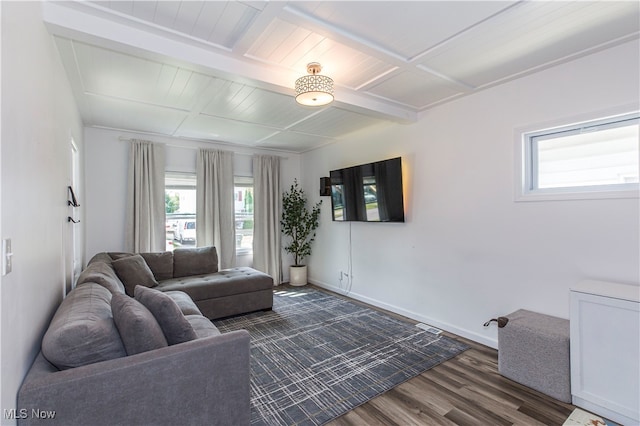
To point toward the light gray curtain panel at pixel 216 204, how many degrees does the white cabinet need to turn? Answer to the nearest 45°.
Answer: approximately 45° to its right

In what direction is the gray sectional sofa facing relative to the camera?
to the viewer's right

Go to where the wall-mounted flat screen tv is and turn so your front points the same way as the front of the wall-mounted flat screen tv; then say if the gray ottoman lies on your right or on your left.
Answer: on your left

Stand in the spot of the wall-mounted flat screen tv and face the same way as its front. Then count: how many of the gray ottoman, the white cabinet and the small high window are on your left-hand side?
3

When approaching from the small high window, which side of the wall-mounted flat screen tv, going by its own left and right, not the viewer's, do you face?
left

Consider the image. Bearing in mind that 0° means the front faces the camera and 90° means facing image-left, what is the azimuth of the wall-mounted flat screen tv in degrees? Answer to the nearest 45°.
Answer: approximately 45°

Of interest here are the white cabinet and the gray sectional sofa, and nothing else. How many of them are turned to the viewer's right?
1

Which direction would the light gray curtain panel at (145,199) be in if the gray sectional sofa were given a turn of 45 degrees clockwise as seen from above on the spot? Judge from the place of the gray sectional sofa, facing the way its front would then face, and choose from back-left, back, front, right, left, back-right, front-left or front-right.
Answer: back-left

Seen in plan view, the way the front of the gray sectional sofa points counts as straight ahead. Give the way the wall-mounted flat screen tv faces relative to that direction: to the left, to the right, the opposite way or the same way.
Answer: the opposite way

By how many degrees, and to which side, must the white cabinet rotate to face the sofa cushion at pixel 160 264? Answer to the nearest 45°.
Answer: approximately 45° to its right
